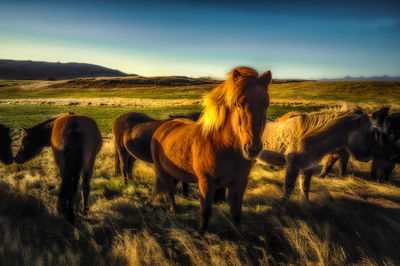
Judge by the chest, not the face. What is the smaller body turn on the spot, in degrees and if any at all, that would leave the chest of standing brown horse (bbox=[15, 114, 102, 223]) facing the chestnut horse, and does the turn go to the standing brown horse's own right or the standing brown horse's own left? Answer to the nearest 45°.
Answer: approximately 180°

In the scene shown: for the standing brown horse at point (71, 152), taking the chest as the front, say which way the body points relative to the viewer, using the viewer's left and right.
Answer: facing away from the viewer and to the left of the viewer

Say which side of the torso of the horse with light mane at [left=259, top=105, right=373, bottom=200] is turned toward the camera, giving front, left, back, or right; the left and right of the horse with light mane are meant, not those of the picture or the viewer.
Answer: right

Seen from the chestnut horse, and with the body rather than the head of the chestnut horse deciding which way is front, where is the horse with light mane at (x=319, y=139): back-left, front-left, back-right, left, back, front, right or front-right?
left

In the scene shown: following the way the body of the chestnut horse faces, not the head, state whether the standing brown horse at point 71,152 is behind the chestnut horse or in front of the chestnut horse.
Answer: behind

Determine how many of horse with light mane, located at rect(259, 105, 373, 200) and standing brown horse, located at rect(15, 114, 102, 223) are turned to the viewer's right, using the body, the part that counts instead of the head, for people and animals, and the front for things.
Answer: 1

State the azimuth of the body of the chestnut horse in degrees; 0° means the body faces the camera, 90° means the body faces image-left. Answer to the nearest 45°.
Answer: approximately 315°

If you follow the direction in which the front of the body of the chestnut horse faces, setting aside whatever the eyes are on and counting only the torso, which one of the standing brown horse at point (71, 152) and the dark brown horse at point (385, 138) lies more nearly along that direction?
the dark brown horse

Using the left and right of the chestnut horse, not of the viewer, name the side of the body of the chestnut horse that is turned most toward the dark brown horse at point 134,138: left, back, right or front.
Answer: back

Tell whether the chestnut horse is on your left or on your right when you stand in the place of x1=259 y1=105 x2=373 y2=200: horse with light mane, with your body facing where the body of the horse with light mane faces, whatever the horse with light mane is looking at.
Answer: on your right

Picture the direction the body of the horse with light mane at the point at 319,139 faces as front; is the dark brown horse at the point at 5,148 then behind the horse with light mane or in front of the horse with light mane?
behind

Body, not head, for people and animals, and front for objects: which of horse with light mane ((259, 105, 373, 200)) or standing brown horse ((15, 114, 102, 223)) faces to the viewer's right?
the horse with light mane
